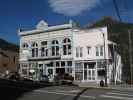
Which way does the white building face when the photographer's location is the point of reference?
facing the viewer and to the left of the viewer
